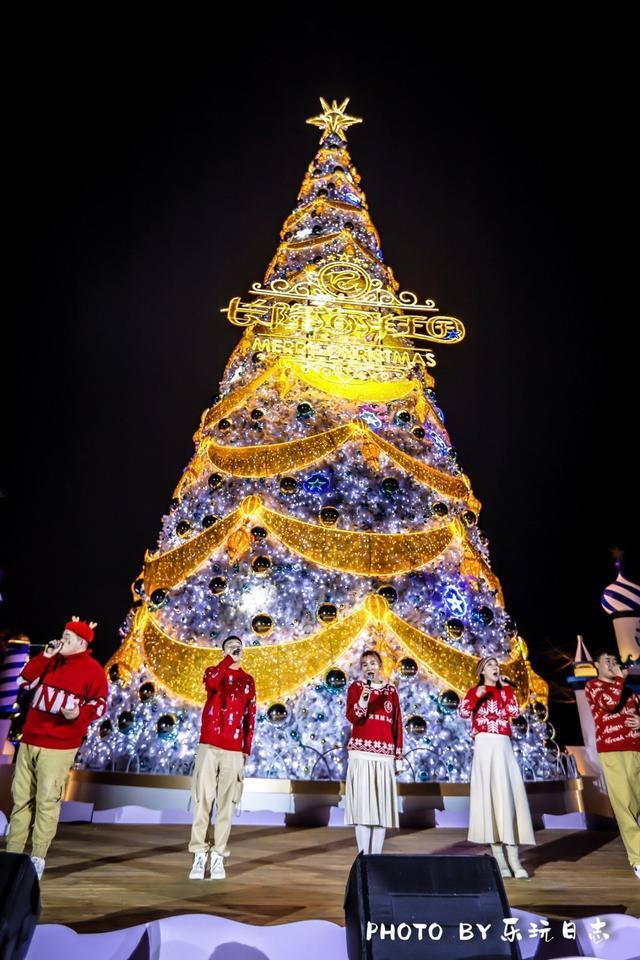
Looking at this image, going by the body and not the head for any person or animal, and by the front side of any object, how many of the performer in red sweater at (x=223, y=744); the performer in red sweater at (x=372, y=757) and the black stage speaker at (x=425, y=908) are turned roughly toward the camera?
2

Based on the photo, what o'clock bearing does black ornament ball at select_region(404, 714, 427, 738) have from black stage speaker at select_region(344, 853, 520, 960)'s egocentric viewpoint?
The black ornament ball is roughly at 12 o'clock from the black stage speaker.

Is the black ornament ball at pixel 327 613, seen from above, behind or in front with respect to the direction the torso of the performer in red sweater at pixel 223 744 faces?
behind

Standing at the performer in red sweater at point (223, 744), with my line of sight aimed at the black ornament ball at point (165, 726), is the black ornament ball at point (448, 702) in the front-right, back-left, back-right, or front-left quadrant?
front-right

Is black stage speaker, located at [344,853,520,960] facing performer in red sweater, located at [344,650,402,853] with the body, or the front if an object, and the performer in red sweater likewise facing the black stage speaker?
yes

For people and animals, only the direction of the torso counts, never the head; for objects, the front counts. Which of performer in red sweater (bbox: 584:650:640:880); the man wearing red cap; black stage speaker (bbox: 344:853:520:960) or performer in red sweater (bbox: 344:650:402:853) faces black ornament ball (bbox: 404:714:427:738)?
the black stage speaker

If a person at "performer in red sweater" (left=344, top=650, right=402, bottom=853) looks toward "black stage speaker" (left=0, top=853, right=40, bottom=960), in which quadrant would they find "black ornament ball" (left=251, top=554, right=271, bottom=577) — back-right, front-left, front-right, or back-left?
back-right

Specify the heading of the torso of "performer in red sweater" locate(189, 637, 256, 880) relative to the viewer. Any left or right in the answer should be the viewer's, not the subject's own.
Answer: facing the viewer

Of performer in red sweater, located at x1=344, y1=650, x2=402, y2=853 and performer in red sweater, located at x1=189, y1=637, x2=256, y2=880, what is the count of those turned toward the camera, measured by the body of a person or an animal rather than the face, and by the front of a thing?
2

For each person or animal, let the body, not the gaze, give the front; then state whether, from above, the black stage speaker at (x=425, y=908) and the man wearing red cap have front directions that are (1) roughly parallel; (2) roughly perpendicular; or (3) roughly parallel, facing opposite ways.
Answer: roughly parallel, facing opposite ways

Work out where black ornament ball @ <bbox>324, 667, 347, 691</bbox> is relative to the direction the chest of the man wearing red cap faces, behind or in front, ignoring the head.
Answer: behind

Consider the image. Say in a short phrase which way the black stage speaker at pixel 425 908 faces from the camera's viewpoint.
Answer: facing away from the viewer

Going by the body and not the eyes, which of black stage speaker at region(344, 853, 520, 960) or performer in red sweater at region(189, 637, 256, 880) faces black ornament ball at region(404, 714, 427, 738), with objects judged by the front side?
the black stage speaker

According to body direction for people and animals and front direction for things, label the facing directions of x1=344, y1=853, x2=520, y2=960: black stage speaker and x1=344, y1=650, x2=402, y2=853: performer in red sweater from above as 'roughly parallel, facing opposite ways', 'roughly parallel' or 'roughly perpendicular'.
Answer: roughly parallel, facing opposite ways

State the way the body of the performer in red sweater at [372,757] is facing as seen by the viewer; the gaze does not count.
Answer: toward the camera

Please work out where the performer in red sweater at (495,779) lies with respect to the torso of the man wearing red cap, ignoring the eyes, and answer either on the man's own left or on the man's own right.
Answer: on the man's own left

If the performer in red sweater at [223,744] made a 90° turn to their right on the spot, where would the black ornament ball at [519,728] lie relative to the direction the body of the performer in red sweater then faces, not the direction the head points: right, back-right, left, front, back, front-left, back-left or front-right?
back-right
